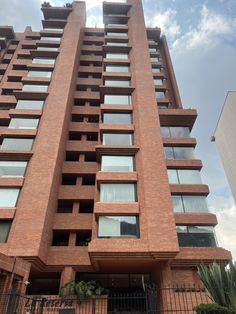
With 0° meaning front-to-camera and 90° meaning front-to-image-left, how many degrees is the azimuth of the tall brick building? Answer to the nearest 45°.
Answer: approximately 0°
